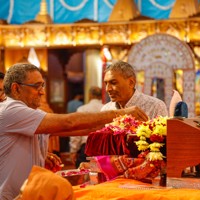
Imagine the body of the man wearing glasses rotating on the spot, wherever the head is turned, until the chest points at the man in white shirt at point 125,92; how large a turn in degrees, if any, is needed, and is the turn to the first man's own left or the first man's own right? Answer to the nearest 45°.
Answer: approximately 45° to the first man's own left

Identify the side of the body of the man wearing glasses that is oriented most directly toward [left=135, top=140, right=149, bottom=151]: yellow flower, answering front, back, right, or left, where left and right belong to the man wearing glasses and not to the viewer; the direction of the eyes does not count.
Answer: front

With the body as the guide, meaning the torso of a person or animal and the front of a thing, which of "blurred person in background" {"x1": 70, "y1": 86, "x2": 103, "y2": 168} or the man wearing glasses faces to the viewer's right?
the man wearing glasses

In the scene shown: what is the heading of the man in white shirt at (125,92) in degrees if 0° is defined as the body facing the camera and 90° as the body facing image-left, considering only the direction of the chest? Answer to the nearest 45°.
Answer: approximately 45°

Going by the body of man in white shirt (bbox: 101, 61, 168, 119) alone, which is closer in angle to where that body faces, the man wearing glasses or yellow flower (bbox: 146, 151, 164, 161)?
the man wearing glasses

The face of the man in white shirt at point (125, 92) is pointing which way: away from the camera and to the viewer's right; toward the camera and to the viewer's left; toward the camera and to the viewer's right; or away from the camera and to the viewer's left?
toward the camera and to the viewer's left

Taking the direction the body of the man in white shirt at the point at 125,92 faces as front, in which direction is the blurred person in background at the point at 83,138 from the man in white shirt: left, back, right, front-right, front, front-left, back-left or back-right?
back-right

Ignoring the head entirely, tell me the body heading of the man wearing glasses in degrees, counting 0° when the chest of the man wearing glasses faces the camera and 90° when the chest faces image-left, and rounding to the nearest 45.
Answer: approximately 270°

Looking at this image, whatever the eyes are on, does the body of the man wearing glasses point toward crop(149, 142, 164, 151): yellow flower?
yes

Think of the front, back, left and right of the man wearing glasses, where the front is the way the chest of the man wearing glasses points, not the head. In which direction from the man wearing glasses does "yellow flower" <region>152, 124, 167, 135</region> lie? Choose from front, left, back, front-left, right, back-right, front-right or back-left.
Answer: front

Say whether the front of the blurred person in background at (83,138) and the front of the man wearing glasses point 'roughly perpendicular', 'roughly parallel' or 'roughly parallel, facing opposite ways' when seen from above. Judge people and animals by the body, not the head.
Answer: roughly perpendicular
